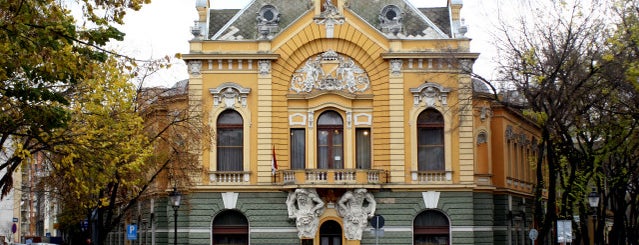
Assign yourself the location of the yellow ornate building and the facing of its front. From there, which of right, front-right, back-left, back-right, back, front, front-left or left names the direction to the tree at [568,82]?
front-left

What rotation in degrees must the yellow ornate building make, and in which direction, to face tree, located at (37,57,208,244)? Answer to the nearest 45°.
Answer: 0° — it already faces it

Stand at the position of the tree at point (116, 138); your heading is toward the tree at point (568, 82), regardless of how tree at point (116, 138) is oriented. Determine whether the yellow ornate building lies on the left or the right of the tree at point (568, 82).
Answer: left

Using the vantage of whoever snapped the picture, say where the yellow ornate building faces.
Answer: facing the viewer

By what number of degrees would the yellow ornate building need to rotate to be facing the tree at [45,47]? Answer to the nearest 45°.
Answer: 0° — it already faces it

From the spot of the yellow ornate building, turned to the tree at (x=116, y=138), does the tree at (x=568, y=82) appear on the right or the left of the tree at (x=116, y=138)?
left
